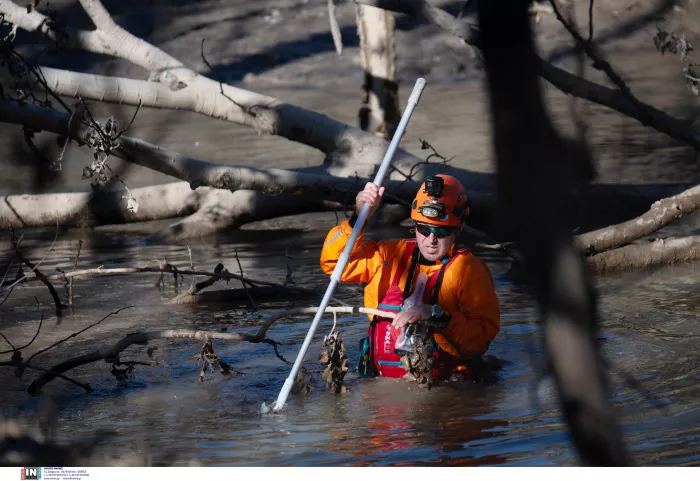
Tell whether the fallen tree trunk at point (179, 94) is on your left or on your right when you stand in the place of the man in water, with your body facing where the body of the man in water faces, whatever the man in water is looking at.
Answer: on your right

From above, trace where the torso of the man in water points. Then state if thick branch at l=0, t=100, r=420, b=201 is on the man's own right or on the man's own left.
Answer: on the man's own right

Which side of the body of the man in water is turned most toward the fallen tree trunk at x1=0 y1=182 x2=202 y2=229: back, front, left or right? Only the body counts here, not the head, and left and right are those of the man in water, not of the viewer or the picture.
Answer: right

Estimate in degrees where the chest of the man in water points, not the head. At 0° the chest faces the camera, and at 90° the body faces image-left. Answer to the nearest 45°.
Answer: approximately 45°

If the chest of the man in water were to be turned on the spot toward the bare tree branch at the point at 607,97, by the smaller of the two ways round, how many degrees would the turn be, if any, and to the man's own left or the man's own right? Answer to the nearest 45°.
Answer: approximately 180°
